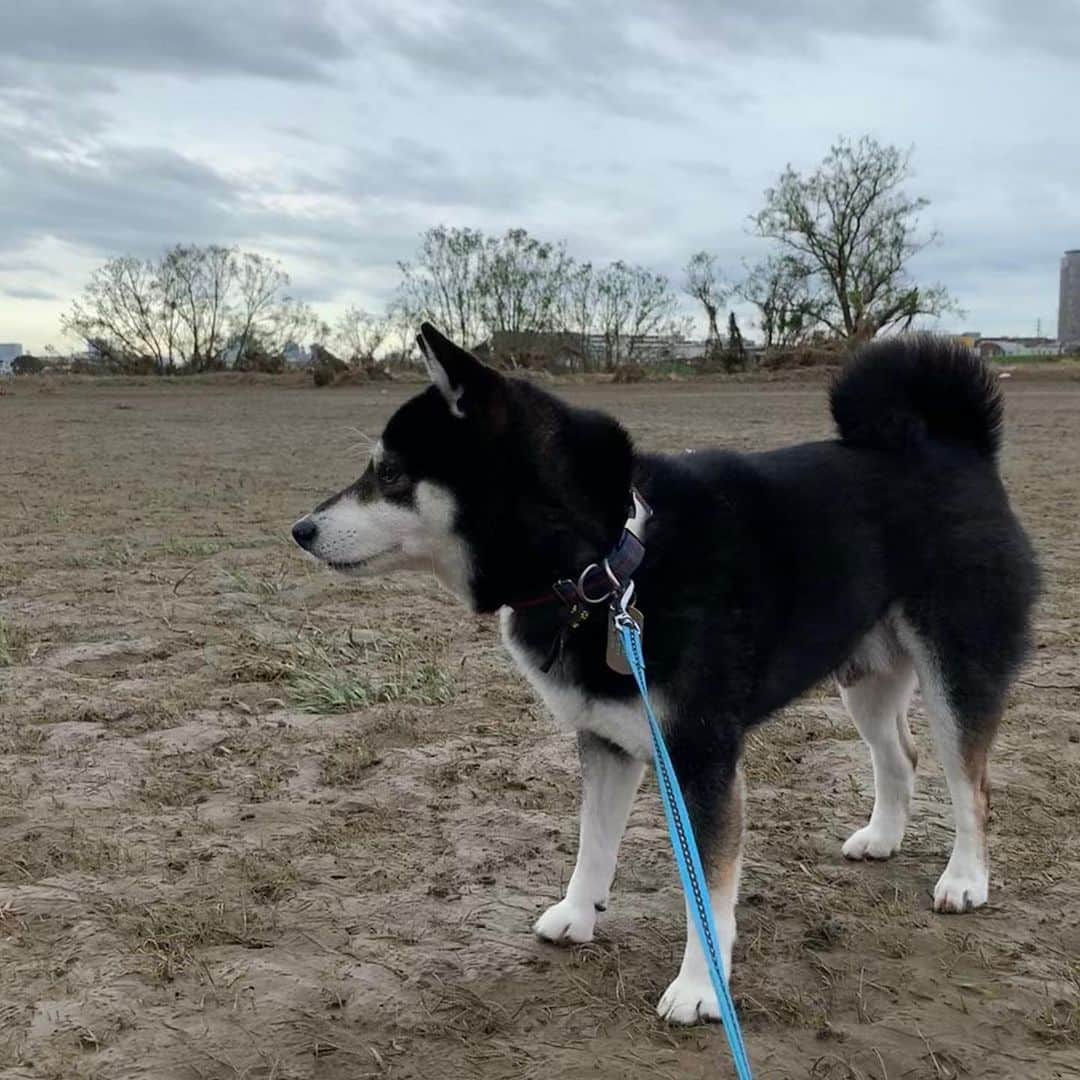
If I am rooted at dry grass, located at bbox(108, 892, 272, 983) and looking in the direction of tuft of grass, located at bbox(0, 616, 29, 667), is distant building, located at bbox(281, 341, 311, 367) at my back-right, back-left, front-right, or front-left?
front-right

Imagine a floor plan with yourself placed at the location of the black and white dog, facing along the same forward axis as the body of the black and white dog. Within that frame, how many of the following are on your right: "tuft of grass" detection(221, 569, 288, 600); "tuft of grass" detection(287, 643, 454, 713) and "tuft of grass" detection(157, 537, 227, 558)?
3

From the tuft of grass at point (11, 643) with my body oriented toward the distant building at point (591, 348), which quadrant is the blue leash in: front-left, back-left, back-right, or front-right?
back-right

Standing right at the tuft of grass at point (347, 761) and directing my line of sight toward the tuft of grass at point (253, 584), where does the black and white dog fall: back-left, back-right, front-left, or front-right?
back-right

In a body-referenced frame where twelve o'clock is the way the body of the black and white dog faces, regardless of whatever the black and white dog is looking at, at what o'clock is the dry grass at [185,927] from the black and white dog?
The dry grass is roughly at 1 o'clock from the black and white dog.

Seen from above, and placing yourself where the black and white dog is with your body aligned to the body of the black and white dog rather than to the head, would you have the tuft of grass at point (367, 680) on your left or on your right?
on your right

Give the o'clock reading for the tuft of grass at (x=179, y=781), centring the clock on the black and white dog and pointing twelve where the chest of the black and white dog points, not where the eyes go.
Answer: The tuft of grass is roughly at 2 o'clock from the black and white dog.

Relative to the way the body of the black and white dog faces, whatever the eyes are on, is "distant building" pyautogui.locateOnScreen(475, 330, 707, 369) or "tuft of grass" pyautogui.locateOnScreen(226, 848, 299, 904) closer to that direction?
the tuft of grass

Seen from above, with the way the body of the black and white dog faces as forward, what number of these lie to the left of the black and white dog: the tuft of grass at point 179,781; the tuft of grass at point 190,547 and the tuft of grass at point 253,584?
0

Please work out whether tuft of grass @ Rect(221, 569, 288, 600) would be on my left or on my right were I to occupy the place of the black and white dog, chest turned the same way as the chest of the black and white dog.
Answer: on my right

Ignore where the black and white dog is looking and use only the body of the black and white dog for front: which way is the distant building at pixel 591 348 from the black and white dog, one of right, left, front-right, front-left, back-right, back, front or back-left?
back-right

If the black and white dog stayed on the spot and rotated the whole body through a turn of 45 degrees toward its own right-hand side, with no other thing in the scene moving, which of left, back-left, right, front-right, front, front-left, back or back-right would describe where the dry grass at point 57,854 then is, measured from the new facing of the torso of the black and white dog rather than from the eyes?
front

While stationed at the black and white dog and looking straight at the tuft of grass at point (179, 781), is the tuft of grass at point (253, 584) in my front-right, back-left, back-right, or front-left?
front-right

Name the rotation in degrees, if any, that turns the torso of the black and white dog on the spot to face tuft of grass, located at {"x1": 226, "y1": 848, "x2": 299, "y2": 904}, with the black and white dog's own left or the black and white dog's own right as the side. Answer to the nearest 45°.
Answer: approximately 45° to the black and white dog's own right

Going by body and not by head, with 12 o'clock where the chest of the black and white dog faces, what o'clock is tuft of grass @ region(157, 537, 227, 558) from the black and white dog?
The tuft of grass is roughly at 3 o'clock from the black and white dog.

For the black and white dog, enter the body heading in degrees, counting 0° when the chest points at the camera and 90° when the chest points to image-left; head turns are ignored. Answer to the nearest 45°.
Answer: approximately 45°
